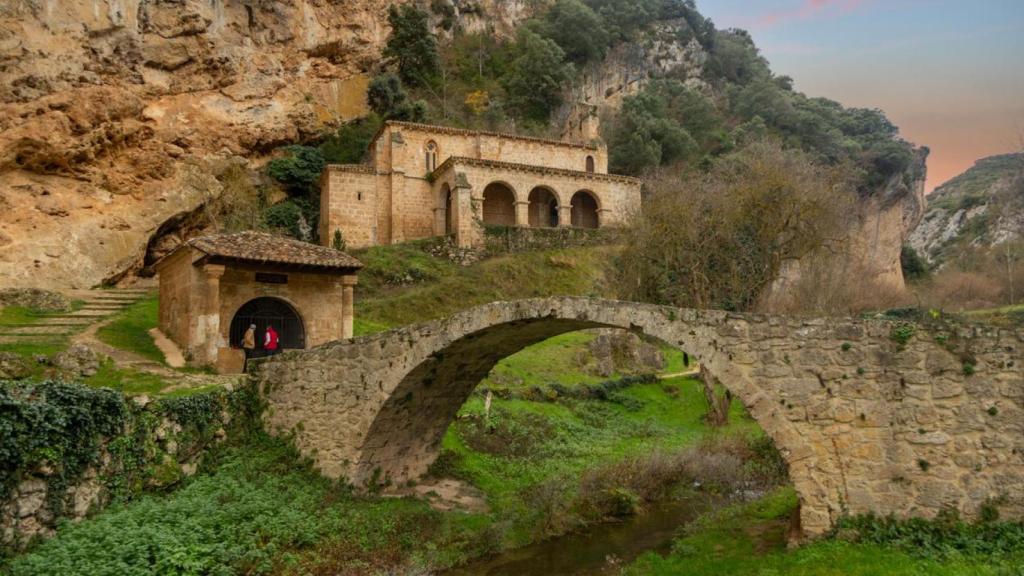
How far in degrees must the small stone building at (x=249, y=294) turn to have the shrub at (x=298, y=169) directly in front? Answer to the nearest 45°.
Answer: approximately 135° to its left

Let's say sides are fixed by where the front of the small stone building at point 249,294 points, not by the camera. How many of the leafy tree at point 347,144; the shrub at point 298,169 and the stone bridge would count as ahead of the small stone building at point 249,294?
1

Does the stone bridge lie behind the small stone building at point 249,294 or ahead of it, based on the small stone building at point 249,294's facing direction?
ahead

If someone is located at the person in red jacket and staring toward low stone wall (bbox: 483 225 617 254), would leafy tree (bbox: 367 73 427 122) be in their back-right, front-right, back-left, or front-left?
front-left

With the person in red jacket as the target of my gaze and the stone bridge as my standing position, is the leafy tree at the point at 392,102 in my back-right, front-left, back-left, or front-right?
front-right

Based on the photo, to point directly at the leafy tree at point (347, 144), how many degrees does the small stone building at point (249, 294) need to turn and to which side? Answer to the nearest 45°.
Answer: approximately 135° to its left

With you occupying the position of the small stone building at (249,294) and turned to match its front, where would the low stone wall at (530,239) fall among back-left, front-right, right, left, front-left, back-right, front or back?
left

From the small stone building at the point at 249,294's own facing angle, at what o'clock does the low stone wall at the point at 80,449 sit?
The low stone wall is roughly at 2 o'clock from the small stone building.

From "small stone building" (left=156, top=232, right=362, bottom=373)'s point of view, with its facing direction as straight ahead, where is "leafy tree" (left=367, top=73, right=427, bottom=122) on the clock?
The leafy tree is roughly at 8 o'clock from the small stone building.

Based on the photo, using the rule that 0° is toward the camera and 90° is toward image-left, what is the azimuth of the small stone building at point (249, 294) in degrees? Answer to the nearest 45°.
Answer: approximately 315°
